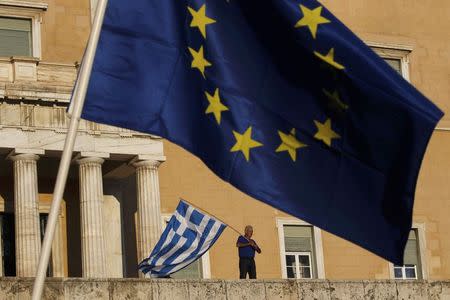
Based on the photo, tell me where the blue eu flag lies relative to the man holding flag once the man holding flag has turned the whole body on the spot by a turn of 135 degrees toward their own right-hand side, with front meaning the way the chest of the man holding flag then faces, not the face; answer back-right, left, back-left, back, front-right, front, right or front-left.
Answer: left

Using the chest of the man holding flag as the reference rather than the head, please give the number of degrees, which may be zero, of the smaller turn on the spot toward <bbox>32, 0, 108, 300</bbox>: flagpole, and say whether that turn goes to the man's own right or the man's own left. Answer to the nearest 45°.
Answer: approximately 45° to the man's own right

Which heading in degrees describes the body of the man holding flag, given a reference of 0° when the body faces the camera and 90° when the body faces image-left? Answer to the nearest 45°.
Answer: approximately 315°
